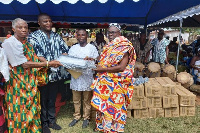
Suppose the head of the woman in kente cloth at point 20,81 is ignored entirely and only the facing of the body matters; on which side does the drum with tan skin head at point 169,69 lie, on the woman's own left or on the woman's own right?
on the woman's own left

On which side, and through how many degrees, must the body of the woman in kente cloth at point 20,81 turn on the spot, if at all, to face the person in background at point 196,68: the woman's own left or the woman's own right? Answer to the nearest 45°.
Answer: approximately 45° to the woman's own left

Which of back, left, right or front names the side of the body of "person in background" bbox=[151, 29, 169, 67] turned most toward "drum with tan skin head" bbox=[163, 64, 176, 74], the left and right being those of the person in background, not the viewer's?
front

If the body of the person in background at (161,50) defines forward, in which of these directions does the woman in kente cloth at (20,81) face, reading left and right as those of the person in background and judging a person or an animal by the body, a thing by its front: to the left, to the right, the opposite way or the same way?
to the left

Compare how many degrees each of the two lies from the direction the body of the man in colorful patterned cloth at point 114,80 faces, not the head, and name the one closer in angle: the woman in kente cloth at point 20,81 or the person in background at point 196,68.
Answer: the woman in kente cloth

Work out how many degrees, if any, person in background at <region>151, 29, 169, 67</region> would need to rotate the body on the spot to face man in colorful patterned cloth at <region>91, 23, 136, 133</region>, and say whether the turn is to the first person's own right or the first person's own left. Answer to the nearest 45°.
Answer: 0° — they already face them

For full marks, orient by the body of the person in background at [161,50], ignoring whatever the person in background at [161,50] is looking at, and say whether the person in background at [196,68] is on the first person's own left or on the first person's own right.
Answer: on the first person's own left

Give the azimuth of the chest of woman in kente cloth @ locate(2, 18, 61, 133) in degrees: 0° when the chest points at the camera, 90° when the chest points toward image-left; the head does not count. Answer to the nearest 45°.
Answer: approximately 315°

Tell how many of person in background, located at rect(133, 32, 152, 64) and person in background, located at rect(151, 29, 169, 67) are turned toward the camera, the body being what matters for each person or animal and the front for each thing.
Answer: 2

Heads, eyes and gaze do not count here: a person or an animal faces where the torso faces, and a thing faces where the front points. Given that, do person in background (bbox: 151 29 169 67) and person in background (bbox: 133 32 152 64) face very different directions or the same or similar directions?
same or similar directions

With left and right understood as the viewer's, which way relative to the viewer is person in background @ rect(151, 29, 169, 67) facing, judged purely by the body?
facing the viewer

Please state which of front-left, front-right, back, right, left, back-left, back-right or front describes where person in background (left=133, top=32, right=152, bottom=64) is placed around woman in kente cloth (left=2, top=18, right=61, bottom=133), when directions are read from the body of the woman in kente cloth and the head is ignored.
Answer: left

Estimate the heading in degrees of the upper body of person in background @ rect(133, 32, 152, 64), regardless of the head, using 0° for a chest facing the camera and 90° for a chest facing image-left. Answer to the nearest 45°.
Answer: approximately 0°

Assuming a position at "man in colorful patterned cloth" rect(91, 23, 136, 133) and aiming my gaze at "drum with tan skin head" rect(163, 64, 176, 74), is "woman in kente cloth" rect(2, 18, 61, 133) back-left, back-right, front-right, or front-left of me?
back-left
